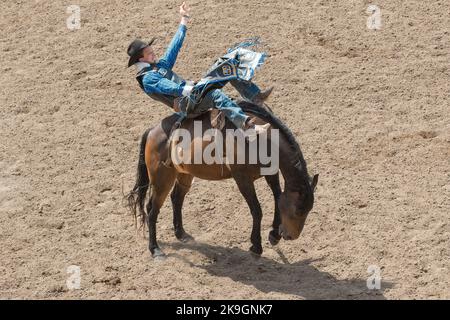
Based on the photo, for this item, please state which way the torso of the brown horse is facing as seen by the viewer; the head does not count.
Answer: to the viewer's right
